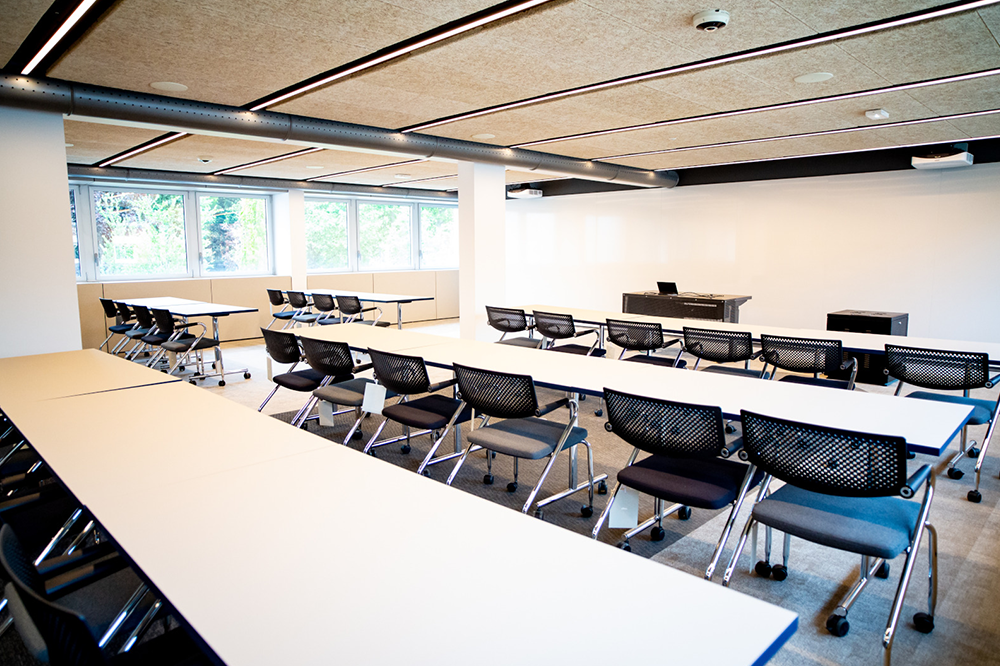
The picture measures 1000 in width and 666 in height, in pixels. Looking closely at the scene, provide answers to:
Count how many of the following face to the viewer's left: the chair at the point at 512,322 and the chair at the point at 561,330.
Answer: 0

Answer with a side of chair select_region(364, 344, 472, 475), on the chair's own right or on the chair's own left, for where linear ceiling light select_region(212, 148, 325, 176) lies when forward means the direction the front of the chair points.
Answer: on the chair's own left

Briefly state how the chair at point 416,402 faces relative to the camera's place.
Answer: facing away from the viewer and to the right of the viewer

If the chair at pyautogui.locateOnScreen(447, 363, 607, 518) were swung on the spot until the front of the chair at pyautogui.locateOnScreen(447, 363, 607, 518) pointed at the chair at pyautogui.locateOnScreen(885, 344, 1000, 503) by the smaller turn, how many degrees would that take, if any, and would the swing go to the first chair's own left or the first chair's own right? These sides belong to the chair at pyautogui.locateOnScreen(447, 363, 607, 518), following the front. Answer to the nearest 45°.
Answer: approximately 45° to the first chair's own right

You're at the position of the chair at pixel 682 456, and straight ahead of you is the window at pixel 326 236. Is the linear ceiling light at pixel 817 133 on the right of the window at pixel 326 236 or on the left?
right

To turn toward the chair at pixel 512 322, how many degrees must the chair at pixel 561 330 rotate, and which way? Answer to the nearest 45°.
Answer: approximately 90° to its left

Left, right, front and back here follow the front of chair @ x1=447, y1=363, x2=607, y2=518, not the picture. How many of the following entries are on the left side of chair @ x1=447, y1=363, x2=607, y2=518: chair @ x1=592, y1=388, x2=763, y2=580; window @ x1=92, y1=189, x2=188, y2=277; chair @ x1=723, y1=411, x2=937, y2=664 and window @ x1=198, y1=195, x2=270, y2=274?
2

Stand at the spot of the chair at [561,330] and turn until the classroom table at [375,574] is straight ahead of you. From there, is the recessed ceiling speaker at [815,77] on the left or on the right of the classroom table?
left

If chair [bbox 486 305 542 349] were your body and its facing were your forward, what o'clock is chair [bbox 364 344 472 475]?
chair [bbox 364 344 472 475] is roughly at 5 o'clock from chair [bbox 486 305 542 349].

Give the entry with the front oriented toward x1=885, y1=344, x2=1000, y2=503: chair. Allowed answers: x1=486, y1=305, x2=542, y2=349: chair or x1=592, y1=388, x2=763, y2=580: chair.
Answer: x1=592, y1=388, x2=763, y2=580: chair

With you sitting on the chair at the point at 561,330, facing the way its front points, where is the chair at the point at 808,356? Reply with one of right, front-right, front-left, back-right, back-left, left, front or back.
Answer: right

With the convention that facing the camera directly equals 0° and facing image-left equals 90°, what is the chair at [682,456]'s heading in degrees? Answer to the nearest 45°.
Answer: approximately 225°

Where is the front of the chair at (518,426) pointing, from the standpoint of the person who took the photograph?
facing away from the viewer and to the right of the viewer

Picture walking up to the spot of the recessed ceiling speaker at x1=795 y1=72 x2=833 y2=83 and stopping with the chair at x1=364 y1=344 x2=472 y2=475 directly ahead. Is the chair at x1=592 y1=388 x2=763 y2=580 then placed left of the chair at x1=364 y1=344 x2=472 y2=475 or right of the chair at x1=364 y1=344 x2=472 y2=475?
left

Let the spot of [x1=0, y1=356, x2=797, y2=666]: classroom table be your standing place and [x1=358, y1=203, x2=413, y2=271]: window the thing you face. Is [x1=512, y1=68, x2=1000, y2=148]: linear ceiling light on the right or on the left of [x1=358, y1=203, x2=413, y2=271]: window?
right

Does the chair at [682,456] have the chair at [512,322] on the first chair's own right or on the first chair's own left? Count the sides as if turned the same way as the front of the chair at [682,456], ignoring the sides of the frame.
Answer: on the first chair's own left
